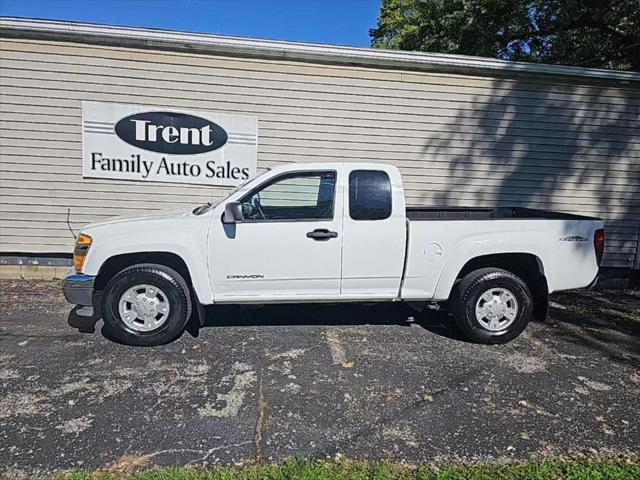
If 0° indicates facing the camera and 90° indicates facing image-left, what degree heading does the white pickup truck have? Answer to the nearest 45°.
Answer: approximately 90°

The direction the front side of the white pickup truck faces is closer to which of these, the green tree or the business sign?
the business sign

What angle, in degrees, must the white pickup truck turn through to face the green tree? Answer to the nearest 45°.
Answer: approximately 135° to its right

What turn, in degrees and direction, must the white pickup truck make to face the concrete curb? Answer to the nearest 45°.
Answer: approximately 45° to its right

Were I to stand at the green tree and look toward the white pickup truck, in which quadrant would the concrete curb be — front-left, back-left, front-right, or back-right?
front-right

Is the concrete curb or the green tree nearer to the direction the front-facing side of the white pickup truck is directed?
the concrete curb

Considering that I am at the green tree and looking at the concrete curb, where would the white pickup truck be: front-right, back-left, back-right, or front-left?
front-left
